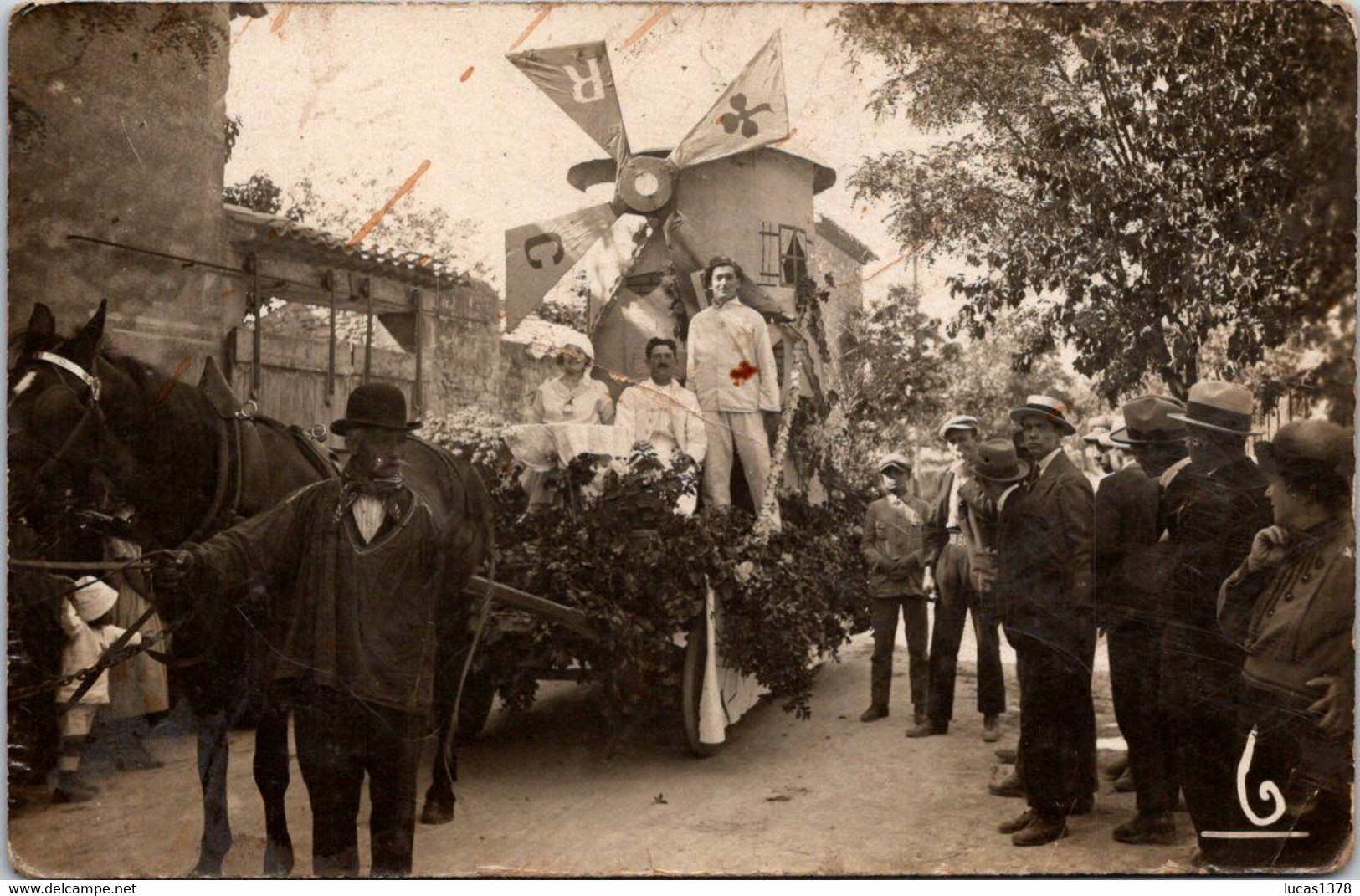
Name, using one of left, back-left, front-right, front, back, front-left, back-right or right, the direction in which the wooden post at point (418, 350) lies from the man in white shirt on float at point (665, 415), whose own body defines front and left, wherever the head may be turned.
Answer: right

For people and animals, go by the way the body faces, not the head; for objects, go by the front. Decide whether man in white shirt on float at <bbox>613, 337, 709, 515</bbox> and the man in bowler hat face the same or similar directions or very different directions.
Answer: same or similar directions

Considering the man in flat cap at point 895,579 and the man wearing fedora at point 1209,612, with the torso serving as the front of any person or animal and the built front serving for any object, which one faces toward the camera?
the man in flat cap

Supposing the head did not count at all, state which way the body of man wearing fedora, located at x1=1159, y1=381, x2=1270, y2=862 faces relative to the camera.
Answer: to the viewer's left

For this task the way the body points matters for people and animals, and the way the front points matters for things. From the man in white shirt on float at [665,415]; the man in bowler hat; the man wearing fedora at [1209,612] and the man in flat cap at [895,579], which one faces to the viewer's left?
the man wearing fedora

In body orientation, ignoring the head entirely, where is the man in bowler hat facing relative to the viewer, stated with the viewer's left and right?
facing the viewer

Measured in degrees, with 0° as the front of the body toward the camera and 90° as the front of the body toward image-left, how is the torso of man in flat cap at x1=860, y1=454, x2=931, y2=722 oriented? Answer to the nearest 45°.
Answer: approximately 0°

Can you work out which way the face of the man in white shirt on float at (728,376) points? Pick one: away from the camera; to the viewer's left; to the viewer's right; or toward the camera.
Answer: toward the camera

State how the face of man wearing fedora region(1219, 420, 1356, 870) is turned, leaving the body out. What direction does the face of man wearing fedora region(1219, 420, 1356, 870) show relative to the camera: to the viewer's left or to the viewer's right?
to the viewer's left

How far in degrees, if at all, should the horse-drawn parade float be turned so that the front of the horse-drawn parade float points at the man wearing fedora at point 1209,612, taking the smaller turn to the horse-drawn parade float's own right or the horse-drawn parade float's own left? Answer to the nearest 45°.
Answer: approximately 135° to the horse-drawn parade float's own left

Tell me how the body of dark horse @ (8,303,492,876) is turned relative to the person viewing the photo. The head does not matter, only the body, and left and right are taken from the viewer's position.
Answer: facing the viewer and to the left of the viewer

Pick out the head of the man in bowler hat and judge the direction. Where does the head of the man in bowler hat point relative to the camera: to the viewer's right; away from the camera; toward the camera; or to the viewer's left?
toward the camera

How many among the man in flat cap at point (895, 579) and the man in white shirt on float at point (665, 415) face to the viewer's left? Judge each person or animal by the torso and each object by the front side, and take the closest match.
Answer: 0
